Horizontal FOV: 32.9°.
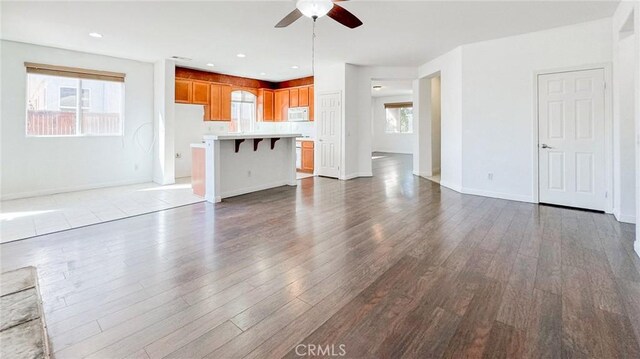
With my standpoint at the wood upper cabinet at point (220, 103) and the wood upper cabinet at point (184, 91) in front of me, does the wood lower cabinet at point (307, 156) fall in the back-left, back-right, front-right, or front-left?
back-left

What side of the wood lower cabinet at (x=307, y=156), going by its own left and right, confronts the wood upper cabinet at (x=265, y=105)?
right

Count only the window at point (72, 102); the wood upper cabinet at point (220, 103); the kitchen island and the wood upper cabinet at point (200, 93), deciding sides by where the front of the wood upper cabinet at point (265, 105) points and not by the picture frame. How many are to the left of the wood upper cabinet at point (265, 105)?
0

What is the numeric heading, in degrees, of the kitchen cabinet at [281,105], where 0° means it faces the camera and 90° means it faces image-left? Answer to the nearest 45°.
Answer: approximately 0°

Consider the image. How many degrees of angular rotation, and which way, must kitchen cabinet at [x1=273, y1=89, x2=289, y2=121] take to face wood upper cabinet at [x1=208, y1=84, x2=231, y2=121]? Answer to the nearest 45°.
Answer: approximately 45° to its right

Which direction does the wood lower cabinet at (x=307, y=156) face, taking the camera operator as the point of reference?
facing the viewer and to the left of the viewer

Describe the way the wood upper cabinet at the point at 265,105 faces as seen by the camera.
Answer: facing the viewer and to the right of the viewer

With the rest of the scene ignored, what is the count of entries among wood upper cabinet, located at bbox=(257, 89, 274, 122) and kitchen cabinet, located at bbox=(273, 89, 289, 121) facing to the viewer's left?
0

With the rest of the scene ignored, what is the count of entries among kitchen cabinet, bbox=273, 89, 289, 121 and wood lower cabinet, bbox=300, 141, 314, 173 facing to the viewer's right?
0

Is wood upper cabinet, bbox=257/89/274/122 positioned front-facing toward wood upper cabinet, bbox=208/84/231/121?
no

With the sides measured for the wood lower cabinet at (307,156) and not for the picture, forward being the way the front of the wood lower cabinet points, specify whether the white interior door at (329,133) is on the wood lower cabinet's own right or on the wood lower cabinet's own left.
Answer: on the wood lower cabinet's own left
